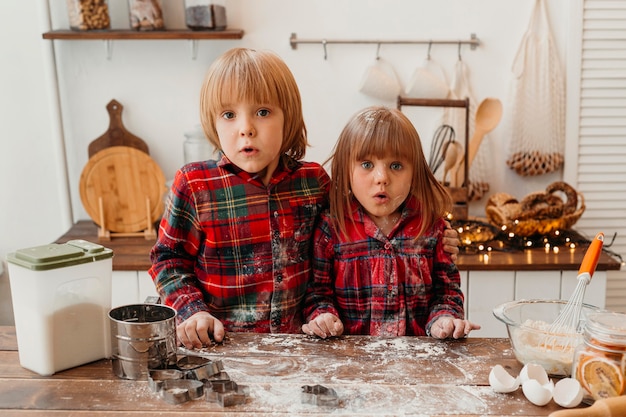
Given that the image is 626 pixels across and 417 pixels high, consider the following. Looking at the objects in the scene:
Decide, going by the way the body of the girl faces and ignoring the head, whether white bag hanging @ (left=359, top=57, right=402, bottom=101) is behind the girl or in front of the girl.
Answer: behind

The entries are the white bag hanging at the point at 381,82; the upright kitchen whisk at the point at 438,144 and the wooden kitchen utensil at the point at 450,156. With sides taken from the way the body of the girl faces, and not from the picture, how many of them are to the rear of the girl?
3

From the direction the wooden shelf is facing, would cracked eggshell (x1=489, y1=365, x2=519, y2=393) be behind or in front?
in front

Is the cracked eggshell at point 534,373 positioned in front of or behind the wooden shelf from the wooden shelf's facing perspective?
in front

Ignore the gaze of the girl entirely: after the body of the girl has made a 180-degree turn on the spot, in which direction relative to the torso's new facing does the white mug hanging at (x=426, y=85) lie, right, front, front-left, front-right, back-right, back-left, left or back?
front

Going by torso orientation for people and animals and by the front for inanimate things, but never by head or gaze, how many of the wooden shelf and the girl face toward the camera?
2

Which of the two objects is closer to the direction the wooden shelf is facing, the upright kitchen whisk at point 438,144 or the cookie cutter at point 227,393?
the cookie cutter

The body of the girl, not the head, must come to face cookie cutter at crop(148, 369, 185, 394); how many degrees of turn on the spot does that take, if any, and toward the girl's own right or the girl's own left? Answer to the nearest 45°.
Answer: approximately 45° to the girl's own right

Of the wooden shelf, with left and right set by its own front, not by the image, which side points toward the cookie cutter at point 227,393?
front

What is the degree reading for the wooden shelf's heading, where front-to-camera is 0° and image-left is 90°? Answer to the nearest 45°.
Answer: approximately 0°

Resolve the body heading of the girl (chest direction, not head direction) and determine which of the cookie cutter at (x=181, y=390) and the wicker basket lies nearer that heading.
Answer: the cookie cutter

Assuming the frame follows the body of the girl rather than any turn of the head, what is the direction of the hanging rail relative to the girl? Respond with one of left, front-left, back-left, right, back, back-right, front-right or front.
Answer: back
